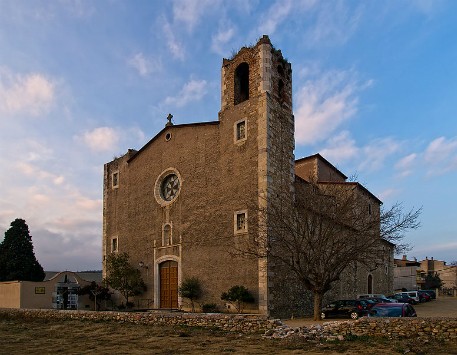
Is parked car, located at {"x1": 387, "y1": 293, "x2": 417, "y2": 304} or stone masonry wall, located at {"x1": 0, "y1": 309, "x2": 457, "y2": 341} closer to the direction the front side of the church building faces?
the stone masonry wall

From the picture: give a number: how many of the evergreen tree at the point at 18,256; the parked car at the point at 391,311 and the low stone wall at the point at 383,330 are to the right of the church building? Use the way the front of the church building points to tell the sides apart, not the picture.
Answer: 1

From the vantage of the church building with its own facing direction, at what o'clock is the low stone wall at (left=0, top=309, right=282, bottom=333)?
The low stone wall is roughly at 11 o'clock from the church building.

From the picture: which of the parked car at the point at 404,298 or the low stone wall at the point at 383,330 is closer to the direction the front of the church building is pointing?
the low stone wall

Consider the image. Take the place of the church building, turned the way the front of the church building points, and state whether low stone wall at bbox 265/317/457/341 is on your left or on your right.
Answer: on your left

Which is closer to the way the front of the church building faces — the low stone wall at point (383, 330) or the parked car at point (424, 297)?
the low stone wall

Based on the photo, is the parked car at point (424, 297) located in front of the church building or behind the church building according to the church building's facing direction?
behind

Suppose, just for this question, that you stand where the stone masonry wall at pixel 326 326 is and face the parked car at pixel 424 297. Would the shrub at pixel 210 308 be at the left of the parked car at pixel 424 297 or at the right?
left

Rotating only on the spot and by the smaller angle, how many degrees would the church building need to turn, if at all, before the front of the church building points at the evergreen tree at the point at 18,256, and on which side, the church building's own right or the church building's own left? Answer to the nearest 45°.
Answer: approximately 90° to the church building's own right

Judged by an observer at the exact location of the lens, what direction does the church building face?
facing the viewer and to the left of the viewer

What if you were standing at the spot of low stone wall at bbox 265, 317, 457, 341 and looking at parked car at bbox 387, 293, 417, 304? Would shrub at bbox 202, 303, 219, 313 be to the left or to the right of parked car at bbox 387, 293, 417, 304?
left

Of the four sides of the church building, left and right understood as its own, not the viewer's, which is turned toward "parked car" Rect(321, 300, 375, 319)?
left
